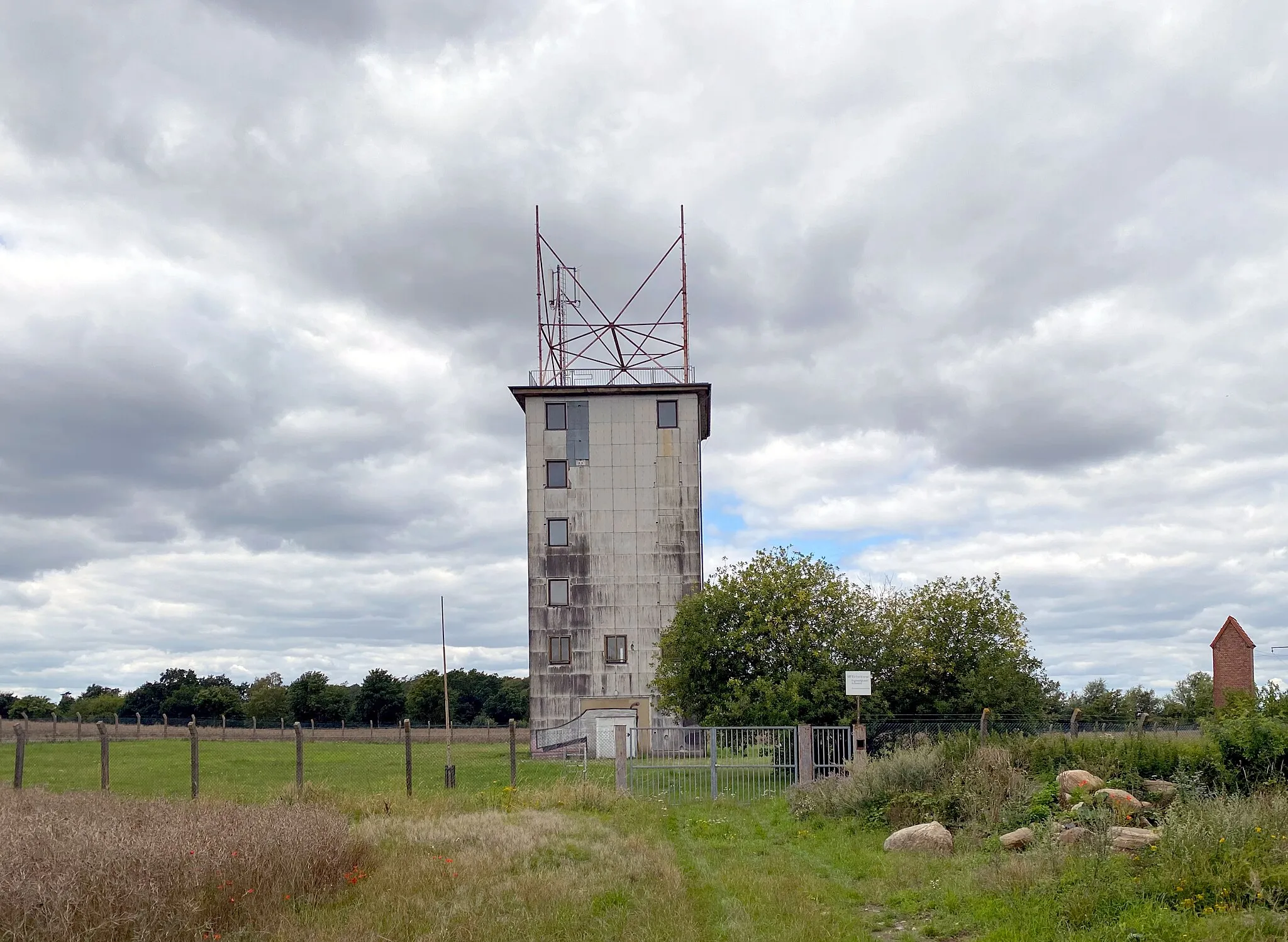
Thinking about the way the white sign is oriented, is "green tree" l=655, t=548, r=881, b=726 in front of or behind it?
behind

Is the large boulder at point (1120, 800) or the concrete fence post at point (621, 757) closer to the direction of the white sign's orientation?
the large boulder

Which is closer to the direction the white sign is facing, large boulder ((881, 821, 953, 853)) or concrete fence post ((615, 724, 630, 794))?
the large boulder

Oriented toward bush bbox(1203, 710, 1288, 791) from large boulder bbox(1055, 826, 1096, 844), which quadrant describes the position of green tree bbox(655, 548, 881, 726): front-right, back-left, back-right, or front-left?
front-left

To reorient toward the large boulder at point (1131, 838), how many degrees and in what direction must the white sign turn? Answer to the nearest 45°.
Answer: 0° — it already faces it

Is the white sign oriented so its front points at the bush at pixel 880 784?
yes

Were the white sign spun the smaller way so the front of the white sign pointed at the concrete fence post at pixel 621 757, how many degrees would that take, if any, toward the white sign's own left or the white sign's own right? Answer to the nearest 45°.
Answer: approximately 45° to the white sign's own right

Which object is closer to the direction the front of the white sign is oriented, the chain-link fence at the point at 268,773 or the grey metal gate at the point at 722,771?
the grey metal gate

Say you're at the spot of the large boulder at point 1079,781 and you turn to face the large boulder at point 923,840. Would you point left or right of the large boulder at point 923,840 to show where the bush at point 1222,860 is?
left

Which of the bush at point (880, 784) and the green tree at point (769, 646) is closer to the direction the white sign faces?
the bush

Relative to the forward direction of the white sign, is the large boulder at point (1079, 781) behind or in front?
in front

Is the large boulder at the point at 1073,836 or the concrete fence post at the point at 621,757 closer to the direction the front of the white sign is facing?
the large boulder

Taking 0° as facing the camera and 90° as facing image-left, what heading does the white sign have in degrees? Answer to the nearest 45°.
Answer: approximately 0°

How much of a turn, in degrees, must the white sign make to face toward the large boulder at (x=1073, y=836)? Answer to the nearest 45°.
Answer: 0° — it already faces it

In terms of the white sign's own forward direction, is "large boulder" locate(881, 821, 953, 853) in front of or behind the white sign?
in front
